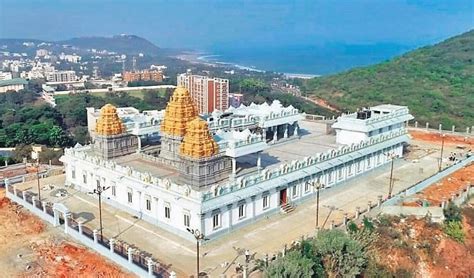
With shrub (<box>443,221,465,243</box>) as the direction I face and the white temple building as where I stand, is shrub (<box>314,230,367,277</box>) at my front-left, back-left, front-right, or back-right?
front-right

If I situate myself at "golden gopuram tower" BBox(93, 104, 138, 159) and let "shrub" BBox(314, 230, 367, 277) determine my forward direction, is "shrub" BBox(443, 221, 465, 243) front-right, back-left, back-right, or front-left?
front-left

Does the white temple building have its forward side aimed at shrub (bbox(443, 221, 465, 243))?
no
